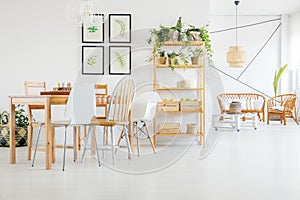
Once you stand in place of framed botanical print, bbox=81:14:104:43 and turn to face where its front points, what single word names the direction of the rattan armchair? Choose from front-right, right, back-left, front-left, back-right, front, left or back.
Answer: back-left

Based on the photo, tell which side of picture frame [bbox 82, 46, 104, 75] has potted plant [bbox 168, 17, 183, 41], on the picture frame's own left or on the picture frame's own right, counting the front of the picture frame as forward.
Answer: on the picture frame's own left

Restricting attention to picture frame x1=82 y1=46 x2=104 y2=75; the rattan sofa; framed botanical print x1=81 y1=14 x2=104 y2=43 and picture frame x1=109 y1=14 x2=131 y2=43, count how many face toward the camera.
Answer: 4

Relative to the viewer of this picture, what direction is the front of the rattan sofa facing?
facing the viewer

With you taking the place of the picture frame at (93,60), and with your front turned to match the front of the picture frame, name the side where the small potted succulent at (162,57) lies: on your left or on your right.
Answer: on your left

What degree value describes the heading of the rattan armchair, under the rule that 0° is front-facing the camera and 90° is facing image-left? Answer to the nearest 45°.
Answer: approximately 45°

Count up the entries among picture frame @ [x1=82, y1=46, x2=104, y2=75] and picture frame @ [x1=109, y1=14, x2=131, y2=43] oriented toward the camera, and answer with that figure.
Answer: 2

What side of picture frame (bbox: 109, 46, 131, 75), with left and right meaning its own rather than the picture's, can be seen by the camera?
front

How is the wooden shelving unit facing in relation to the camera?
toward the camera

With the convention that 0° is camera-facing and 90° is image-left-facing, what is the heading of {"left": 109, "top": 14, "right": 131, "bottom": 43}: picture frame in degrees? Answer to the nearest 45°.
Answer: approximately 0°

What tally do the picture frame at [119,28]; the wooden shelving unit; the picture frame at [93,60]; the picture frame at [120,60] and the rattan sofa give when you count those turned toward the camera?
5
